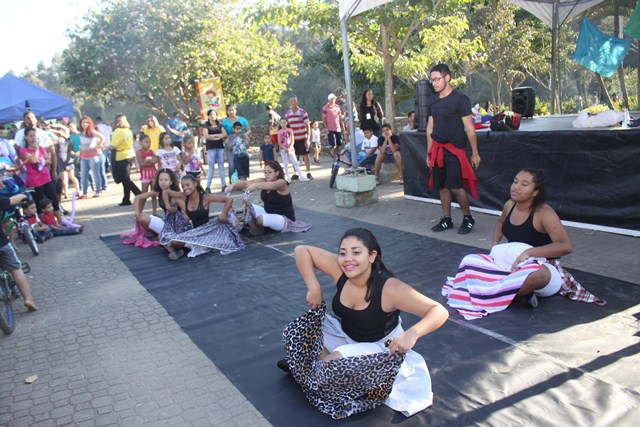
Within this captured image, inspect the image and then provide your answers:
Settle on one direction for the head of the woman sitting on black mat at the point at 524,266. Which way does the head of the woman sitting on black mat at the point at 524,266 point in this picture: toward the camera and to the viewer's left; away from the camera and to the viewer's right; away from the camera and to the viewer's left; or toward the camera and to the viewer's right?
toward the camera and to the viewer's left

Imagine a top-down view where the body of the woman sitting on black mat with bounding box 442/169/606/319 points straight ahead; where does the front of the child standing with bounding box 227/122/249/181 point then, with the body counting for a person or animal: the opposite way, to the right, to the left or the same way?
to the left

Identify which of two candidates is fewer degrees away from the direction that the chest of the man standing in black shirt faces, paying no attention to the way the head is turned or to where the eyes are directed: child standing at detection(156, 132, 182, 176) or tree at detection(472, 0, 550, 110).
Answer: the child standing

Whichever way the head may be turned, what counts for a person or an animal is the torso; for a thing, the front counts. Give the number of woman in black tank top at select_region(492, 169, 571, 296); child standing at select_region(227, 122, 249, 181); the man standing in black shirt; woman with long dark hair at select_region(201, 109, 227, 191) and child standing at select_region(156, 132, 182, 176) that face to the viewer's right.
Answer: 0

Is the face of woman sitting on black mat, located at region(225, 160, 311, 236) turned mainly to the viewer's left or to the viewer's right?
to the viewer's left

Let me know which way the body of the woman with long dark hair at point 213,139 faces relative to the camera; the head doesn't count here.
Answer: toward the camera

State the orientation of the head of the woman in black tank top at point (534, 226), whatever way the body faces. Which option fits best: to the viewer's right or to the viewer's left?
to the viewer's left

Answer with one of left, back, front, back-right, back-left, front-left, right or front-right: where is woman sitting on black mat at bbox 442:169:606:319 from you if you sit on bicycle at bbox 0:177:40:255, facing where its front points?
front

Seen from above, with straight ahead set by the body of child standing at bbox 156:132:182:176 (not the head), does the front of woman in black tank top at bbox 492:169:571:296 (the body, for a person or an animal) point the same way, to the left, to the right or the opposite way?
to the right

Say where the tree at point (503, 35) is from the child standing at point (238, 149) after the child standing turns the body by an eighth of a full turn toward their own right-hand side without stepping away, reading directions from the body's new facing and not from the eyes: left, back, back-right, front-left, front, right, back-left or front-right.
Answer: back

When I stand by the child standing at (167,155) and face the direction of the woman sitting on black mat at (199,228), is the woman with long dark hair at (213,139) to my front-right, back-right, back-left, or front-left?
back-left

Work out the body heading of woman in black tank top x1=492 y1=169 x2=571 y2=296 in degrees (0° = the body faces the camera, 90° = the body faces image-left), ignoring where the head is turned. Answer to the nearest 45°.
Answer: approximately 45°

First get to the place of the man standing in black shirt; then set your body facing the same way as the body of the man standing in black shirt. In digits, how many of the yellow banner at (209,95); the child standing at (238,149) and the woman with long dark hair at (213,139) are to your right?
3

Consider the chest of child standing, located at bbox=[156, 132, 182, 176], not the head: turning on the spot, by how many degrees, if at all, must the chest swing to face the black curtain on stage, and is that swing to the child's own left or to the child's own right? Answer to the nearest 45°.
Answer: approximately 45° to the child's own left

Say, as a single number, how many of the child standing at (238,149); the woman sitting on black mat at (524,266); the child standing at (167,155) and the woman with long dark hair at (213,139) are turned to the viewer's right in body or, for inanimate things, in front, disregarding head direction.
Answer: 0

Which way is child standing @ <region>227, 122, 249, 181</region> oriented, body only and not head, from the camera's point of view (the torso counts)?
toward the camera
